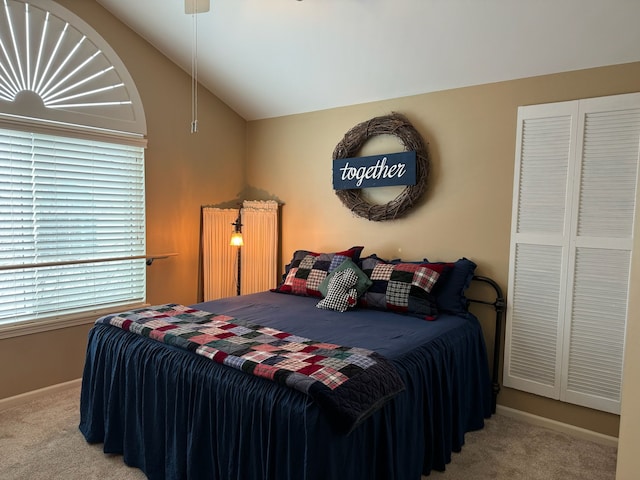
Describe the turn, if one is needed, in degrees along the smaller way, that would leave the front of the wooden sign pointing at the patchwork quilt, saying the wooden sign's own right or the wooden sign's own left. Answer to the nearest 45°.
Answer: approximately 45° to the wooden sign's own left

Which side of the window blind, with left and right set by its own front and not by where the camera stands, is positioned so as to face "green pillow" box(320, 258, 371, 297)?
front

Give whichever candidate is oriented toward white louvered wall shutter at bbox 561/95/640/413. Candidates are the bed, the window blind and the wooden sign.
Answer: the window blind

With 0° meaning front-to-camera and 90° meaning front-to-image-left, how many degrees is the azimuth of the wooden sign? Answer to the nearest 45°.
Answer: approximately 45°

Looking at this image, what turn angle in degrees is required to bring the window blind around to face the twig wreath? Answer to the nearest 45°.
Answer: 0° — it already faces it

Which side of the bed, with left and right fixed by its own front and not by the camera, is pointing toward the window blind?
right

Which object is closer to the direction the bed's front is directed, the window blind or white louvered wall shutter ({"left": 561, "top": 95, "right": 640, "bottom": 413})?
the window blind

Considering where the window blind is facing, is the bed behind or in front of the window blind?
in front

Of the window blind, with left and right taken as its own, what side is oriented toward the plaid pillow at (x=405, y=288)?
front
